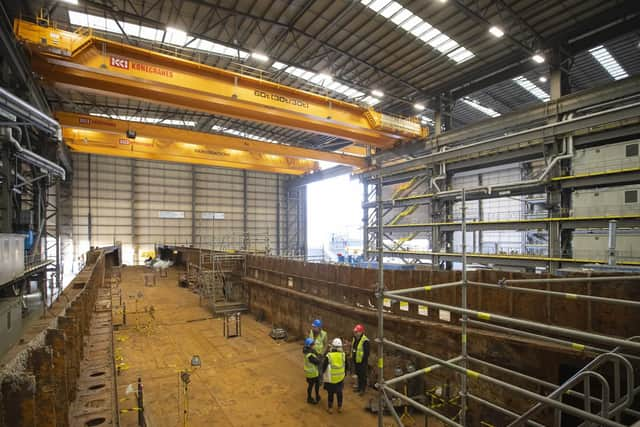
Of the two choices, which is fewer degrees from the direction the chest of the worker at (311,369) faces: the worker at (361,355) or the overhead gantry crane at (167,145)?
the worker

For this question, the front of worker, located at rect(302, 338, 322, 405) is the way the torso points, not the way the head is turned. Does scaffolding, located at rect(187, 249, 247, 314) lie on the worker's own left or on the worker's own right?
on the worker's own left

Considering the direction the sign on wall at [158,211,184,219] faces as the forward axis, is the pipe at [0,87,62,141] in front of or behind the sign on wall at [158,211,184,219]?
in front

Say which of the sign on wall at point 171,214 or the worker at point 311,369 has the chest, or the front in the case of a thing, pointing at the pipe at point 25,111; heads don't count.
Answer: the sign on wall

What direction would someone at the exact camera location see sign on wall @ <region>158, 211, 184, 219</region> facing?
facing the viewer

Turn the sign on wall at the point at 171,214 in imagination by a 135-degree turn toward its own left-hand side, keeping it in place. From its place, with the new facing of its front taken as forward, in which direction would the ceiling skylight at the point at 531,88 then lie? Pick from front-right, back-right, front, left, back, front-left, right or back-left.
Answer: right

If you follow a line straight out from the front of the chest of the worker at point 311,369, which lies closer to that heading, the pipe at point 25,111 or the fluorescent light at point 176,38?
the fluorescent light

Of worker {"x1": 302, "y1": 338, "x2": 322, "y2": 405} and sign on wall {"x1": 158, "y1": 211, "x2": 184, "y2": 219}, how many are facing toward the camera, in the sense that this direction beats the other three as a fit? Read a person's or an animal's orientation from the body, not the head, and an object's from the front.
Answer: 1

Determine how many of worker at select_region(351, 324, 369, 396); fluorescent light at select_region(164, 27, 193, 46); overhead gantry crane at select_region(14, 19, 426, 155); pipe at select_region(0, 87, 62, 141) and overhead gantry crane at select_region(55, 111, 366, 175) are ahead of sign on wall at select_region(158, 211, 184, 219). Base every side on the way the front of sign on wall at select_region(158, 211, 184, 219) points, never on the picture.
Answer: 5

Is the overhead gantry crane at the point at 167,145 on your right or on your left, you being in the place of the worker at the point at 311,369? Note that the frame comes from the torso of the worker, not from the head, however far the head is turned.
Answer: on your left

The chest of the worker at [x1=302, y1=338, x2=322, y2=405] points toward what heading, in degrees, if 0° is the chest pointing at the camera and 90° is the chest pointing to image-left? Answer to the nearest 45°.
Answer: approximately 225°

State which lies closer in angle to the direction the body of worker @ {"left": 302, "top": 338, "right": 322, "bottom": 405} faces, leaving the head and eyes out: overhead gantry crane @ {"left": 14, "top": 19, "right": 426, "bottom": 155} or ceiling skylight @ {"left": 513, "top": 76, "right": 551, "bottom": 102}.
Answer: the ceiling skylight

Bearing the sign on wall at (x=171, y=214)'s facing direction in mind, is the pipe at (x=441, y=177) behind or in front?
in front

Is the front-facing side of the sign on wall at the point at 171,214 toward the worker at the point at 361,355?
yes

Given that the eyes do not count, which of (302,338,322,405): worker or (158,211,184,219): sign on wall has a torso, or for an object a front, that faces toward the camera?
the sign on wall

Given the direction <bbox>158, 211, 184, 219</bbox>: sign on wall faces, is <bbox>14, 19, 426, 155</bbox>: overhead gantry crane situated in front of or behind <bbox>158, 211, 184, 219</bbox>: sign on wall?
in front
